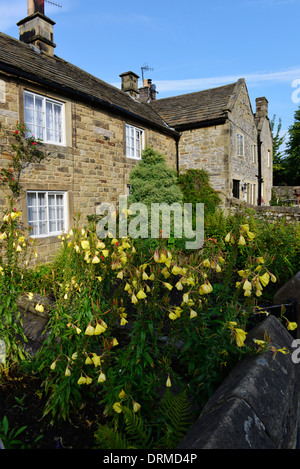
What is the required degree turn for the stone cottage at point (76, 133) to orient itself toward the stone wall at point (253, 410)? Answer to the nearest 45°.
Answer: approximately 45° to its right

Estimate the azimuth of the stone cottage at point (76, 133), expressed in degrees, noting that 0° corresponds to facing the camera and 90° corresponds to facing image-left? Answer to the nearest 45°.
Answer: approximately 315°

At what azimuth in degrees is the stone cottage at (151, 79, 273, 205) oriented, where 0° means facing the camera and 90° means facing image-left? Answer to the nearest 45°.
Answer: approximately 315°

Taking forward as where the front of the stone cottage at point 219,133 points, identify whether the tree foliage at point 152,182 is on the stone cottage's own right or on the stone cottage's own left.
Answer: on the stone cottage's own right
